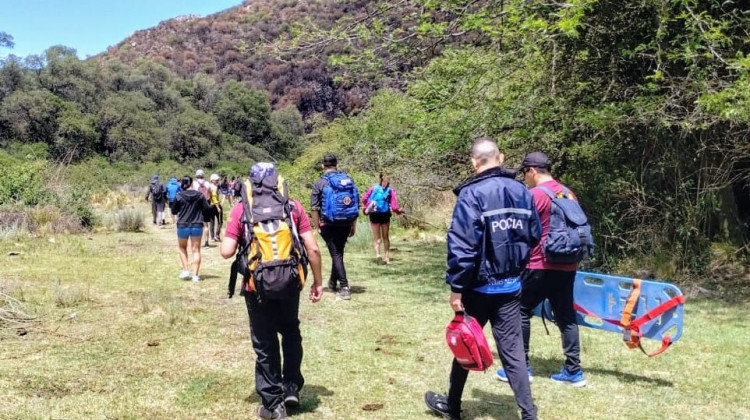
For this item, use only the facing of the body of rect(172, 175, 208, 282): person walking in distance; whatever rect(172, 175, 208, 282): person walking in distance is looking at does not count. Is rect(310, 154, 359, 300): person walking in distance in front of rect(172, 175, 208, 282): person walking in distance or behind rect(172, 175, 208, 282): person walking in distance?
behind

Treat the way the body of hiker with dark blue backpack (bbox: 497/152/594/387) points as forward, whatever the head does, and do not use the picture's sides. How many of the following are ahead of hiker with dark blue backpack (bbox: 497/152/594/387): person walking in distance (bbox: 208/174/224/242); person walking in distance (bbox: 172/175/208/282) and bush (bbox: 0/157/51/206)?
3

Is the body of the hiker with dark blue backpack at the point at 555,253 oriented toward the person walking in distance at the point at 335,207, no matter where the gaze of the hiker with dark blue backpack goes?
yes

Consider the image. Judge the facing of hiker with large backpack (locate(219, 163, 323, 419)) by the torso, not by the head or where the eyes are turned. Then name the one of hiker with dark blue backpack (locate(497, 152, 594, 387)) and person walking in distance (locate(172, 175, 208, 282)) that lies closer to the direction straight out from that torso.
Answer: the person walking in distance

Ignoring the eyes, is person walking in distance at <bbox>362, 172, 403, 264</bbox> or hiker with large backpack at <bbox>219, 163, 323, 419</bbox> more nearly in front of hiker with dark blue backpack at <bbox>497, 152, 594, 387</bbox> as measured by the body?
the person walking in distance

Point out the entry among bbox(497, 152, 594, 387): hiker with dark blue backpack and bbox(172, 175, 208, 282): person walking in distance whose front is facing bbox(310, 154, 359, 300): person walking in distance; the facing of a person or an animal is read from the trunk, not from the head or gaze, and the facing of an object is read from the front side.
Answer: the hiker with dark blue backpack

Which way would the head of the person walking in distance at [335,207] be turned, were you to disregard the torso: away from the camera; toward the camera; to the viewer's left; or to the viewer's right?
away from the camera

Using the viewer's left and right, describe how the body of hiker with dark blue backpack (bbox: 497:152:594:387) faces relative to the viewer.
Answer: facing away from the viewer and to the left of the viewer

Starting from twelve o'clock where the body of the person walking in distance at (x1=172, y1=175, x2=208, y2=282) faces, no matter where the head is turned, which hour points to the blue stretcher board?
The blue stretcher board is roughly at 5 o'clock from the person walking in distance.

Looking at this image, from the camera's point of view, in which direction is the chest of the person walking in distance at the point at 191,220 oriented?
away from the camera

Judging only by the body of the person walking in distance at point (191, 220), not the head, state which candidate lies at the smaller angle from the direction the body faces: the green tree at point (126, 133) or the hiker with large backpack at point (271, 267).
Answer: the green tree

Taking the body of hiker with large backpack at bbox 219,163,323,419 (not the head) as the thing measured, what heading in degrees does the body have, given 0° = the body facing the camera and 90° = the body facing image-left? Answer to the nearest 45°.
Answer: approximately 180°

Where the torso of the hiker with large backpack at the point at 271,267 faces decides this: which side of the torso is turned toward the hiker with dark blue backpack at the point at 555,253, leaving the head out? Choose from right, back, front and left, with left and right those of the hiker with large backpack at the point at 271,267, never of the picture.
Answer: right

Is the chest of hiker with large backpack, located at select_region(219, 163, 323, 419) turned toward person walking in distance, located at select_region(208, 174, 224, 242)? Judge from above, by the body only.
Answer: yes

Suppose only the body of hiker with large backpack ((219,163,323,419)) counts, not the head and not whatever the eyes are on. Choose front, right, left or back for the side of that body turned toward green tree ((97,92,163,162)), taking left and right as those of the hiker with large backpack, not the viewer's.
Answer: front

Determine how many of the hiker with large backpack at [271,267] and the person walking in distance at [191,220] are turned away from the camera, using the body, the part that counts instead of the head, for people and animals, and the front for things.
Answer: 2

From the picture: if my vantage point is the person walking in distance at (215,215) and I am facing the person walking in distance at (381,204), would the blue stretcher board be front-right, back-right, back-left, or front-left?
front-right

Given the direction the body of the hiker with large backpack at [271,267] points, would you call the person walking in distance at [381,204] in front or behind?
in front
